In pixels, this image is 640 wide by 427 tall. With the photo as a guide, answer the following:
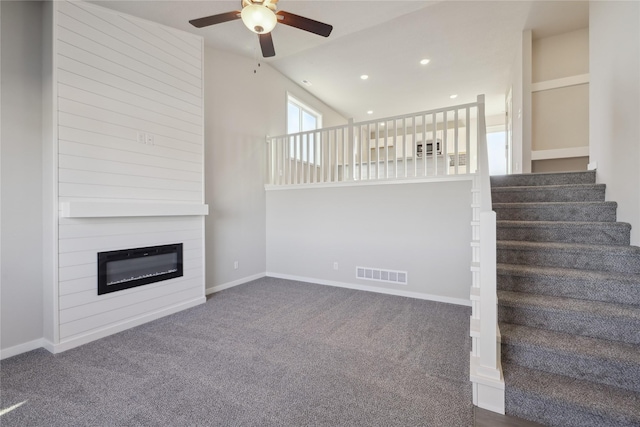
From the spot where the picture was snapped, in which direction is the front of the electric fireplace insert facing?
facing the viewer and to the right of the viewer
